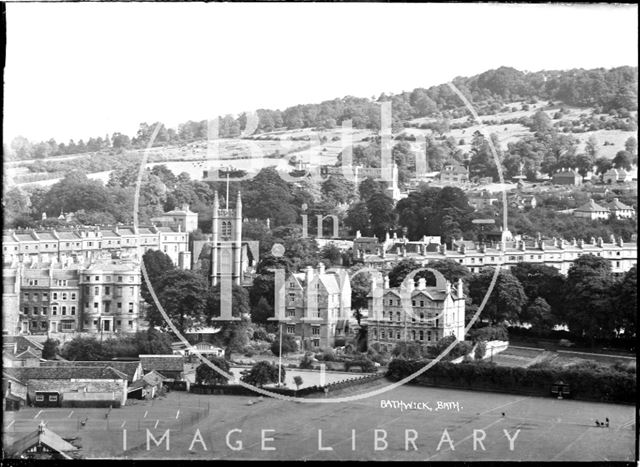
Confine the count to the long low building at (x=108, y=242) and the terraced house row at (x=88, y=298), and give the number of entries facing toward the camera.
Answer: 2

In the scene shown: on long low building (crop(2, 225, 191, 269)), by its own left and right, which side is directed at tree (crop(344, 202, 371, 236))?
left

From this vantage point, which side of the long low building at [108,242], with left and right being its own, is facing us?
front

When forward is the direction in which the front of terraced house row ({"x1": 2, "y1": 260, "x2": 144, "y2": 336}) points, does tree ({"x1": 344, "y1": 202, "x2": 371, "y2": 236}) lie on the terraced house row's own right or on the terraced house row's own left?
on the terraced house row's own left

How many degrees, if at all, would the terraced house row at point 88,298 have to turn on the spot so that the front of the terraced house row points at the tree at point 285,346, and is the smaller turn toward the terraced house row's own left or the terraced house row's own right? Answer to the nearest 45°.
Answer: approximately 90° to the terraced house row's own left

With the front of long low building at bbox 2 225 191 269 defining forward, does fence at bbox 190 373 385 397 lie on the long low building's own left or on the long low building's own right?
on the long low building's own left

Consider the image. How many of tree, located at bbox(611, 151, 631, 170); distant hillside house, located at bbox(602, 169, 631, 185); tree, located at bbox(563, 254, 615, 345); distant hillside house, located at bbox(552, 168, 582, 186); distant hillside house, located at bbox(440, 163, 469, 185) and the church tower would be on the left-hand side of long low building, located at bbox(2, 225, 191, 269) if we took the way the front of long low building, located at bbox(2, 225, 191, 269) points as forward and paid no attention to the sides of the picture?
6

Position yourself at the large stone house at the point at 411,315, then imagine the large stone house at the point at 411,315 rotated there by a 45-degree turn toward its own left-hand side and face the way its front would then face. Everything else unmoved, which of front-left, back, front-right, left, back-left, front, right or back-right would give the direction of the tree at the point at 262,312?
right

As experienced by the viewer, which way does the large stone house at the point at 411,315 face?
facing the viewer and to the left of the viewer

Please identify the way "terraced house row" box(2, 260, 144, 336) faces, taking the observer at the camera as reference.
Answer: facing the viewer
